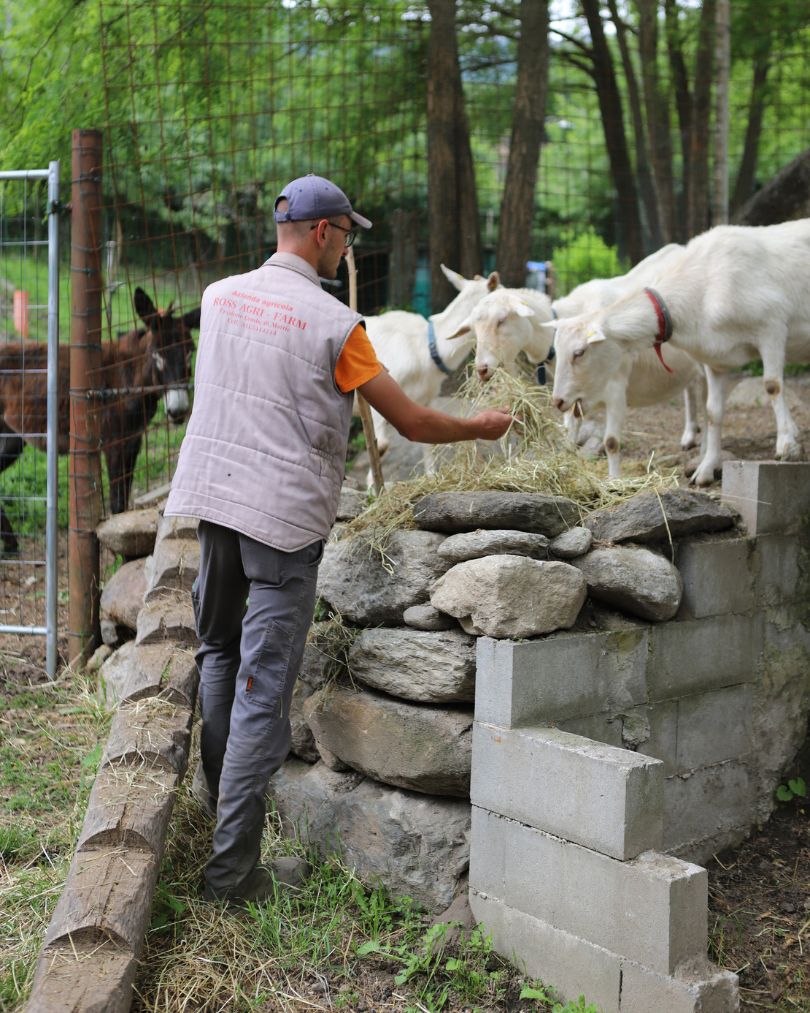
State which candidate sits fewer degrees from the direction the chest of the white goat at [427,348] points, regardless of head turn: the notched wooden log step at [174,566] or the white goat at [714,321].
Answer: the white goat

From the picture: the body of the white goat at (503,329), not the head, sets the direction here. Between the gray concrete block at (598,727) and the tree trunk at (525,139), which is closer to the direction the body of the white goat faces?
the gray concrete block

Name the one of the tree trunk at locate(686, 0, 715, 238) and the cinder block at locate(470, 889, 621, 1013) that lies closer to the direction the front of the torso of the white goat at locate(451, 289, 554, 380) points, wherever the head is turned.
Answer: the cinder block

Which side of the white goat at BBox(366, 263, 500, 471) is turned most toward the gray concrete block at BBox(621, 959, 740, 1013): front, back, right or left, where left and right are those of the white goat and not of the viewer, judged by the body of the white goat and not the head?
right

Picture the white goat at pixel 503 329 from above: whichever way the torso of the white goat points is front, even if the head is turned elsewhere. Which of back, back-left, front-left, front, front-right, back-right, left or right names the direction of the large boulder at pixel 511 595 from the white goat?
front-left

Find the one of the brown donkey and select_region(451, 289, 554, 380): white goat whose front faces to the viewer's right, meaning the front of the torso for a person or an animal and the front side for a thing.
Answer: the brown donkey

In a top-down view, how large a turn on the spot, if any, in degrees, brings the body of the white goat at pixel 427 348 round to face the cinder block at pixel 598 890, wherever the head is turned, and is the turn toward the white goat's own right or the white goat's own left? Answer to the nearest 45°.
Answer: approximately 90° to the white goat's own right

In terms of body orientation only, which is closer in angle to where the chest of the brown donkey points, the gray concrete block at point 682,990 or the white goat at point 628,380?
the white goat

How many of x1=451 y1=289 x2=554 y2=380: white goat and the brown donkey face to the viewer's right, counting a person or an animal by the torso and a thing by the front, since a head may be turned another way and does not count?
1

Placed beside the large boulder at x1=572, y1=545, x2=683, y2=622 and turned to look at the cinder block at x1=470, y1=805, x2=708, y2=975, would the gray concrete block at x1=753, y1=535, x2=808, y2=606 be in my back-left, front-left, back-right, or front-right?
back-left

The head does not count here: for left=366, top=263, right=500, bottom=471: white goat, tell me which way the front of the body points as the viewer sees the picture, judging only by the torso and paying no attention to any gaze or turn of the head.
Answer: to the viewer's right

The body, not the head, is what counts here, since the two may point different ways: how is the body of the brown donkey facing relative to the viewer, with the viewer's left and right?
facing to the right of the viewer

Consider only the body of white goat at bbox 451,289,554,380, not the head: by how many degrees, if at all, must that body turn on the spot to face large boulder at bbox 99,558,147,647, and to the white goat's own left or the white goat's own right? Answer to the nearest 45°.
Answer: approximately 45° to the white goat's own right

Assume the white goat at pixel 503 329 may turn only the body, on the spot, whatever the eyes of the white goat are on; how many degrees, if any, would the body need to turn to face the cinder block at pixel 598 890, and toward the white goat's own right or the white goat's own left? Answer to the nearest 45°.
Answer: approximately 45° to the white goat's own left
